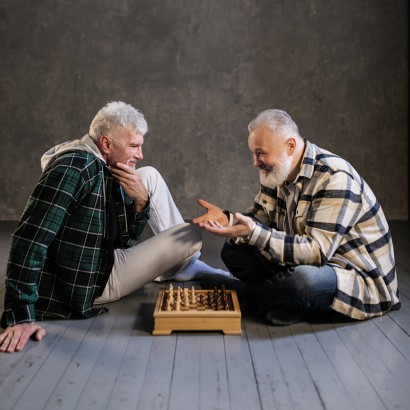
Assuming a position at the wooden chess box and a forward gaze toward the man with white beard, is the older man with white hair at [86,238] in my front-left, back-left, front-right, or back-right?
back-left

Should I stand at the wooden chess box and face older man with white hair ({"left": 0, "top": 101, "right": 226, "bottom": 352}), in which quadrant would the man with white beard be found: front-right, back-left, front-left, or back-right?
back-right

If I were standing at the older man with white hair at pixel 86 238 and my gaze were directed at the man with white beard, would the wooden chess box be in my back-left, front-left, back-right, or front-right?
front-right

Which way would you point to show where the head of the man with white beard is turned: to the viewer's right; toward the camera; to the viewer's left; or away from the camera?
to the viewer's left

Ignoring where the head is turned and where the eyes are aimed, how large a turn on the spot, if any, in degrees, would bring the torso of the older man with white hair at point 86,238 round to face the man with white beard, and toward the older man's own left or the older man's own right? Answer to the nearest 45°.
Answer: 0° — they already face them

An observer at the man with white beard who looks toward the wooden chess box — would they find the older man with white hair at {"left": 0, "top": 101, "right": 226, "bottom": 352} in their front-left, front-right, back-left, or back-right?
front-right

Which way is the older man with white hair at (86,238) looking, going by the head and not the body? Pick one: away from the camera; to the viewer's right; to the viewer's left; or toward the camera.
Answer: to the viewer's right

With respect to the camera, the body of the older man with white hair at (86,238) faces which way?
to the viewer's right
